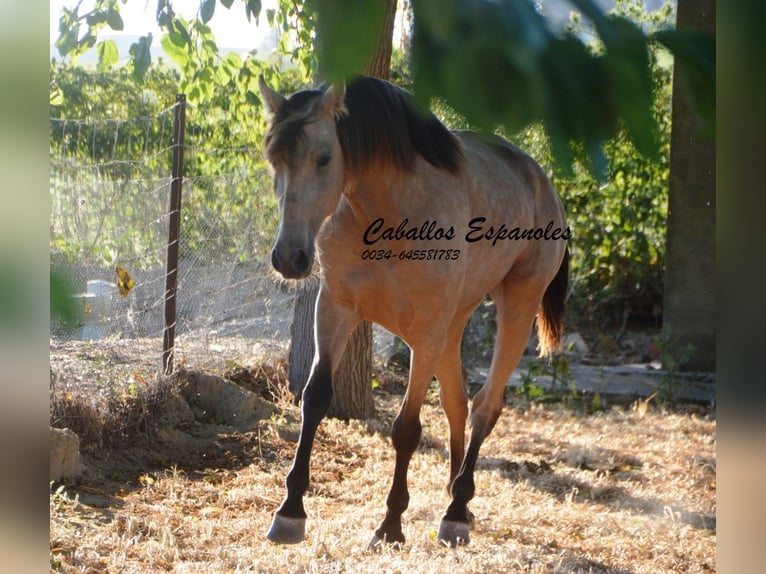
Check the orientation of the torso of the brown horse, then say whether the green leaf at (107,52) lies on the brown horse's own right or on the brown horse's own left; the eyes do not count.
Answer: on the brown horse's own right

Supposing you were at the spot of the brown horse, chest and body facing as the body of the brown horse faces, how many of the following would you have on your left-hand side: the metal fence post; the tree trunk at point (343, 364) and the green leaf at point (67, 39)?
0

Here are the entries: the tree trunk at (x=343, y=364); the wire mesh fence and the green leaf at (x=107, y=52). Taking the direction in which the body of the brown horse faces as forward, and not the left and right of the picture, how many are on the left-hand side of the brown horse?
0

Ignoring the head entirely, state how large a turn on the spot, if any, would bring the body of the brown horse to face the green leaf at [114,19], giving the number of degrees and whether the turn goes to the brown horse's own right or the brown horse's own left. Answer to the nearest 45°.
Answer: approximately 45° to the brown horse's own right

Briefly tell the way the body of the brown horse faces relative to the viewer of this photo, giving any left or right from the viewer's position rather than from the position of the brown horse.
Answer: facing the viewer and to the left of the viewer

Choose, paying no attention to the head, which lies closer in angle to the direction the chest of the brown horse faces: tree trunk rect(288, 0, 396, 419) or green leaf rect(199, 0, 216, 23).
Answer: the green leaf

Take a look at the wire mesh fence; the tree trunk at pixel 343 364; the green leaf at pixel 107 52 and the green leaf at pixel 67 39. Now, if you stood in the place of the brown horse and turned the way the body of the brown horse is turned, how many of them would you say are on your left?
0

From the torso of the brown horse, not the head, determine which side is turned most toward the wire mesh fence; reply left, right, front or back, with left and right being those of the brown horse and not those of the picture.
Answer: right

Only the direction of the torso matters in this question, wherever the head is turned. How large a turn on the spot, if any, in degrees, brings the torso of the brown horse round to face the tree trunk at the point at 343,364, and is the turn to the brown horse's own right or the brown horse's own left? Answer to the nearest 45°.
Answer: approximately 135° to the brown horse's own right

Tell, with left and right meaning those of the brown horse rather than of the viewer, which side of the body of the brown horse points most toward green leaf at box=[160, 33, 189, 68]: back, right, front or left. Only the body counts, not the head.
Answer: right

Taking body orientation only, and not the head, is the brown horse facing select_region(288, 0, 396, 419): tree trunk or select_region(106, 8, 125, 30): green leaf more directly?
the green leaf

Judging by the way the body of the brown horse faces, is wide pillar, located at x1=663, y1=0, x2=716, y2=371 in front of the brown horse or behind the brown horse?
behind

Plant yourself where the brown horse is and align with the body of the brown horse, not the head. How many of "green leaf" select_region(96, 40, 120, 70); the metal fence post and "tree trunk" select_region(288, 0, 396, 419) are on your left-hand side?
0
